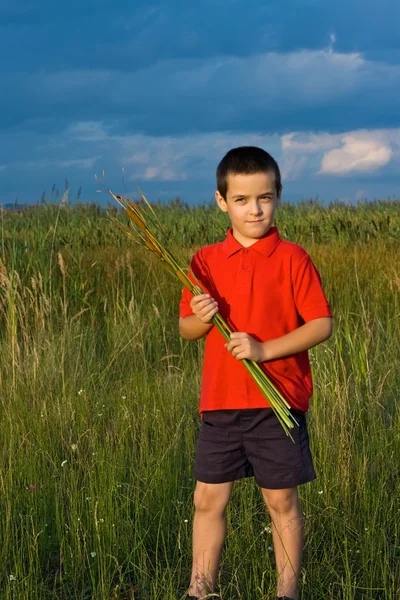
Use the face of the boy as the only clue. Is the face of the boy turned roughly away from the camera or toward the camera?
toward the camera

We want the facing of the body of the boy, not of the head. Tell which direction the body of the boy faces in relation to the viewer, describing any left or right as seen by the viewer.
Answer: facing the viewer
